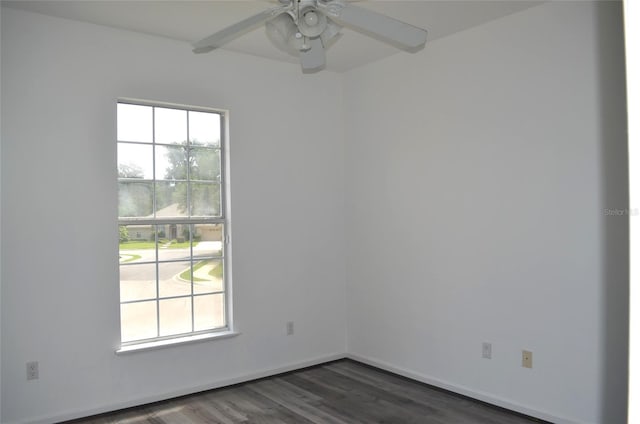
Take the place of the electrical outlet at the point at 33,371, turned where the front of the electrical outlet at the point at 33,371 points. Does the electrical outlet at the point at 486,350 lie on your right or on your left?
on your left

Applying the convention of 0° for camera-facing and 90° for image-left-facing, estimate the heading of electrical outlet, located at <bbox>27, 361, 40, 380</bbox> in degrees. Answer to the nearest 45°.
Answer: approximately 0°

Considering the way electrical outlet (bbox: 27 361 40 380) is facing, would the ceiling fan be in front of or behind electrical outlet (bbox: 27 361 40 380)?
in front
